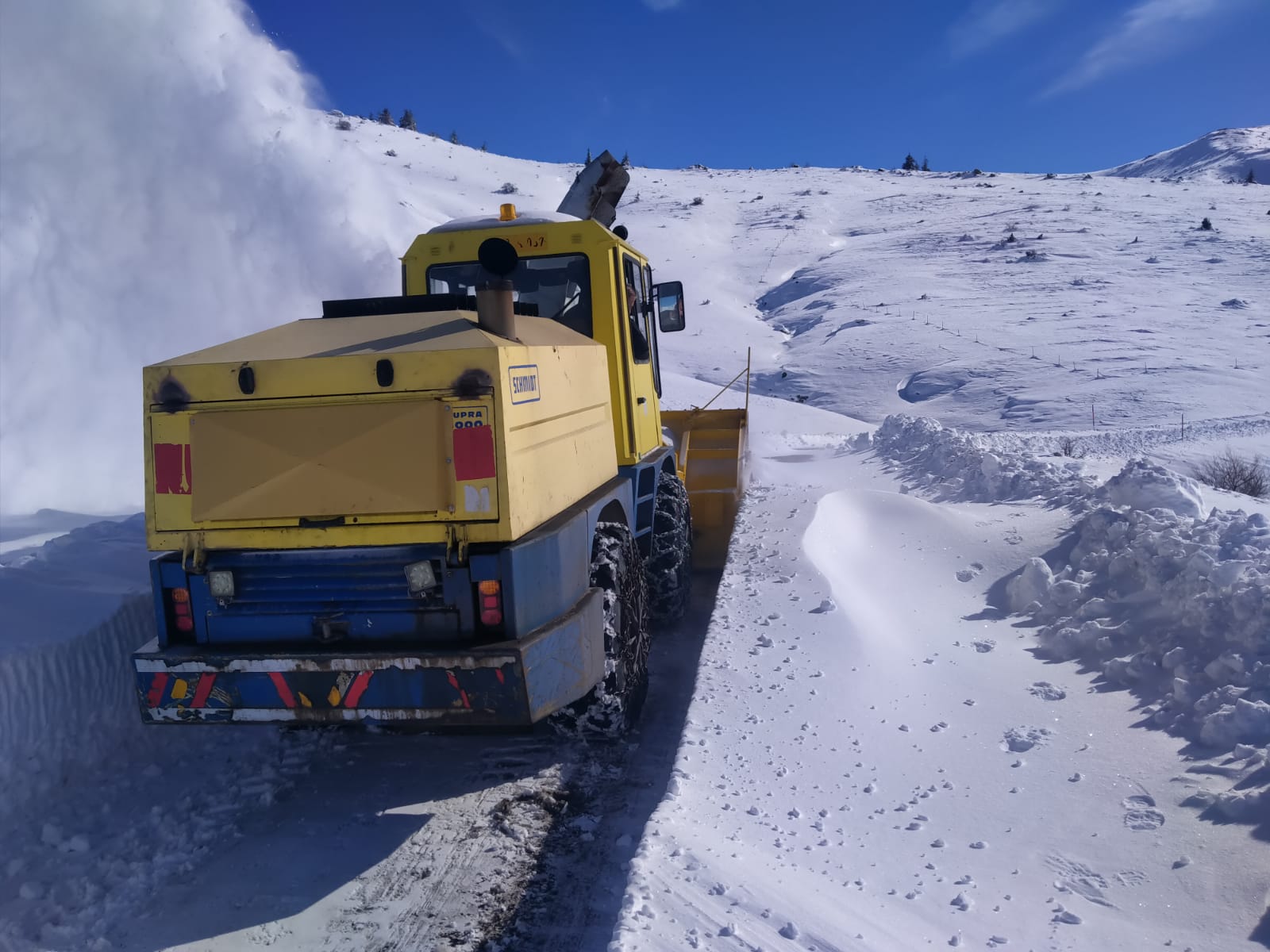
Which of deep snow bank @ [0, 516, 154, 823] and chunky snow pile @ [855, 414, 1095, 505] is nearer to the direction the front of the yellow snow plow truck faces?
the chunky snow pile

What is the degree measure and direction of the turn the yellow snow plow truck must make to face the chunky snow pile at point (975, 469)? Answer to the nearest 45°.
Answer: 0° — it already faces it

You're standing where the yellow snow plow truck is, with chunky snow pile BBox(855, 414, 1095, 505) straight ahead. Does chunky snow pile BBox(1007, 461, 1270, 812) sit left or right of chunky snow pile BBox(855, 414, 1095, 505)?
right

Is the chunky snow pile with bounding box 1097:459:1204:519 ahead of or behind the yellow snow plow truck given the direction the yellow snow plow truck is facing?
ahead

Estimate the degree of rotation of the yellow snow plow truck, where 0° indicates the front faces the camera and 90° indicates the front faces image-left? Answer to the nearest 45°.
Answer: approximately 225°

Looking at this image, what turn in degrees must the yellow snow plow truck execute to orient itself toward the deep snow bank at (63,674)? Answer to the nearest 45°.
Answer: approximately 90° to its left
